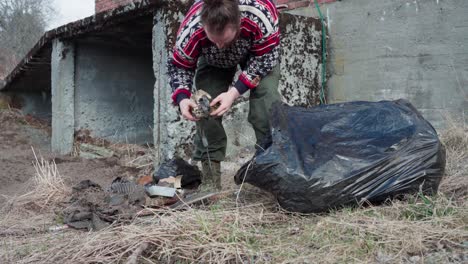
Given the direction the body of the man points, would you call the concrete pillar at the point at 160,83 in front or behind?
behind

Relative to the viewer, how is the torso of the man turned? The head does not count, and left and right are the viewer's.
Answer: facing the viewer

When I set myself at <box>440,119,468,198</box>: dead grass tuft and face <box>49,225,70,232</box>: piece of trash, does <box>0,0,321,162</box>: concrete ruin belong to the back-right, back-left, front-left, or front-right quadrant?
front-right

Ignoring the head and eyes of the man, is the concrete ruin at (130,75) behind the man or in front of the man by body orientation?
behind

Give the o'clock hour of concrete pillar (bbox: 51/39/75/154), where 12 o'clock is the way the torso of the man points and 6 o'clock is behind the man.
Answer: The concrete pillar is roughly at 5 o'clock from the man.

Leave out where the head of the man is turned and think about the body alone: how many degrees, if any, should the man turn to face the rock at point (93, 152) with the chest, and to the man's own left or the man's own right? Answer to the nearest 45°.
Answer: approximately 135° to the man's own right

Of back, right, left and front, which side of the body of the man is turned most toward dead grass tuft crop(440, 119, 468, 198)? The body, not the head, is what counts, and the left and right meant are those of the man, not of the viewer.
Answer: left

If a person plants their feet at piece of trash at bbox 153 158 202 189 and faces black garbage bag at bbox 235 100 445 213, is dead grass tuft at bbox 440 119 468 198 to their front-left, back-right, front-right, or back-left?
front-left
